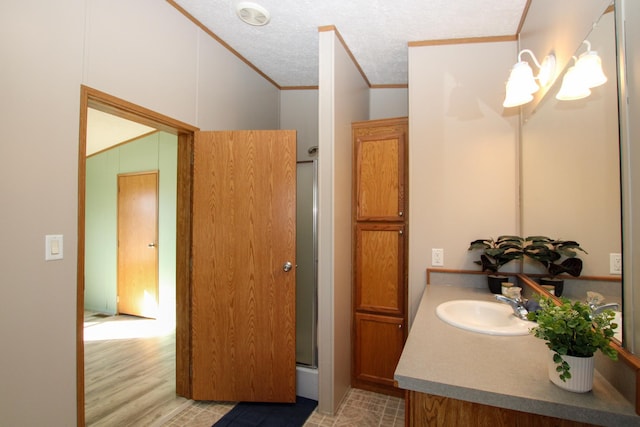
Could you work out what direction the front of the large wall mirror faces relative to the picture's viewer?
facing to the left of the viewer

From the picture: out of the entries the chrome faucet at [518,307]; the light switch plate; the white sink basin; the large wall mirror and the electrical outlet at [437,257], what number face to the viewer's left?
3

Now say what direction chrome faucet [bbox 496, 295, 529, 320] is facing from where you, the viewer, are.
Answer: facing to the left of the viewer

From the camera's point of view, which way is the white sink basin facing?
to the viewer's left

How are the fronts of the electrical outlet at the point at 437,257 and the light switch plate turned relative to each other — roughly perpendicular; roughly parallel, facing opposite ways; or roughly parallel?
roughly perpendicular
